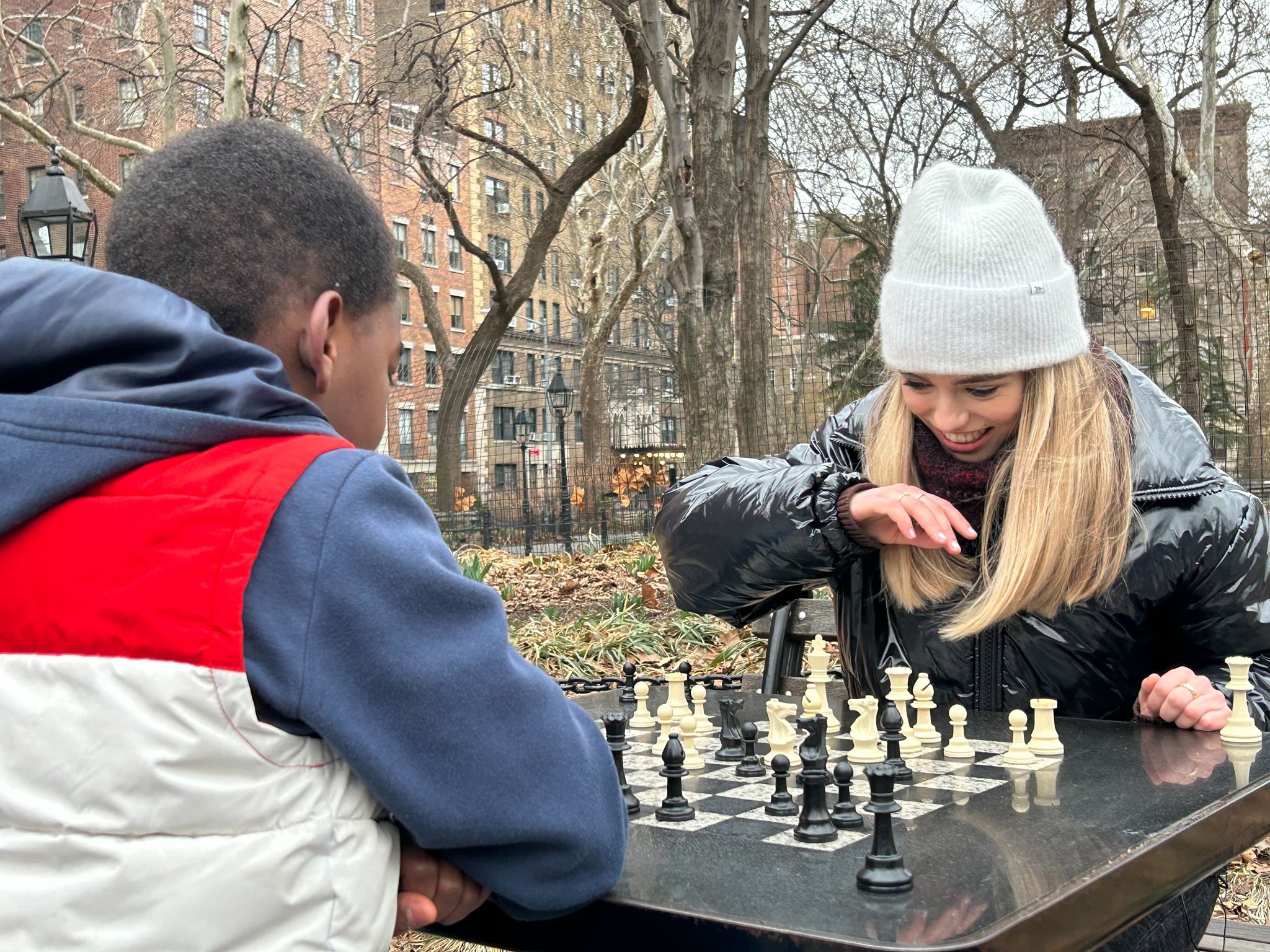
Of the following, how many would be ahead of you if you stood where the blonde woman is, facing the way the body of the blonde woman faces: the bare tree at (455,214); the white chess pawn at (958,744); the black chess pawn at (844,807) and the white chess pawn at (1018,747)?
3

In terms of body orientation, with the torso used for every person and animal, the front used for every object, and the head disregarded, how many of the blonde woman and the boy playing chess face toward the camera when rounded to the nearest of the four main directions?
1

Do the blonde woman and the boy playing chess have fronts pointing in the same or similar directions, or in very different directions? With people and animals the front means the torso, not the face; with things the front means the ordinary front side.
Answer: very different directions

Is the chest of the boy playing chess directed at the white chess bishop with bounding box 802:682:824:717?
yes

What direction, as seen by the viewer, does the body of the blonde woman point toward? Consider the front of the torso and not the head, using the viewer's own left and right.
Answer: facing the viewer

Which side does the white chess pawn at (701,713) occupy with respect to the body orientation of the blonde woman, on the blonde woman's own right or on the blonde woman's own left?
on the blonde woman's own right

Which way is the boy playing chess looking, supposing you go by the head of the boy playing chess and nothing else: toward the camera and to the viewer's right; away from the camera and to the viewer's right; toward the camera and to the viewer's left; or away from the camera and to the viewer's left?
away from the camera and to the viewer's right

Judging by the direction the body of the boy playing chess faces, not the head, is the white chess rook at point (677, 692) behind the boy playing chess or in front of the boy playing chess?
in front

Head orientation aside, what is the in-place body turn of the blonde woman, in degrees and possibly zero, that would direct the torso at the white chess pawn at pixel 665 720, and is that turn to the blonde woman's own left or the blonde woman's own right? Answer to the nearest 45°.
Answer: approximately 45° to the blonde woman's own right

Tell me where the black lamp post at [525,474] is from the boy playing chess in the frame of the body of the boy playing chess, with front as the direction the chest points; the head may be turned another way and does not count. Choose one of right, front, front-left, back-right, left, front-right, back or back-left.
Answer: front-left

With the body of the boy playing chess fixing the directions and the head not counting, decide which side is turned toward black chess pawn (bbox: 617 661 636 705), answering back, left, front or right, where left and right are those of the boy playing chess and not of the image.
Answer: front

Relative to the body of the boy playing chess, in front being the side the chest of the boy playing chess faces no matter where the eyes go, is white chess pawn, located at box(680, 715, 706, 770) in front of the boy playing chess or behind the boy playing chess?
in front

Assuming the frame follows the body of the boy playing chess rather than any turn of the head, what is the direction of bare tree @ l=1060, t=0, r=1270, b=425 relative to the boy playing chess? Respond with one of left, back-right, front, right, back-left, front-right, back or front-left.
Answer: front

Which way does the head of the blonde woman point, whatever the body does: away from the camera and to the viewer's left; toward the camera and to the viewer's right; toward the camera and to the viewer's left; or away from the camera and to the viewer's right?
toward the camera and to the viewer's left

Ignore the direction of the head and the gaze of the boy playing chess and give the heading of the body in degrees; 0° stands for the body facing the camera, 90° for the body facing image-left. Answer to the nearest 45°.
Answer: approximately 225°
